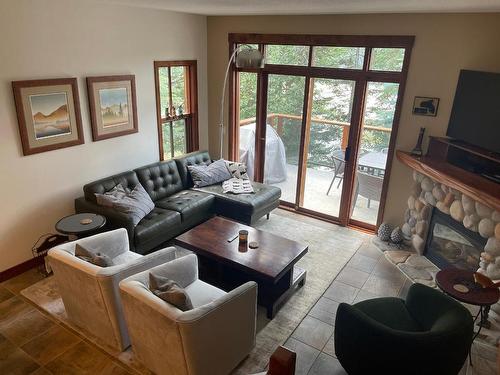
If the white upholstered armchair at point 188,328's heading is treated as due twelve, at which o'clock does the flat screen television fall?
The flat screen television is roughly at 1 o'clock from the white upholstered armchair.

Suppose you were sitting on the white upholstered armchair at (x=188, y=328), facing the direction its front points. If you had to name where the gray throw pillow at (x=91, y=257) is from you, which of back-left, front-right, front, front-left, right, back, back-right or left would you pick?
left

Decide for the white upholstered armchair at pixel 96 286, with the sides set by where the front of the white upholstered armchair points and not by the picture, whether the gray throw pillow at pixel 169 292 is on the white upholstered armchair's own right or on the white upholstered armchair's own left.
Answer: on the white upholstered armchair's own right

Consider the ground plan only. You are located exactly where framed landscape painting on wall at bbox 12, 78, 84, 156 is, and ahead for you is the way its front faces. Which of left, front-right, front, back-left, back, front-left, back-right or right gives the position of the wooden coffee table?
front

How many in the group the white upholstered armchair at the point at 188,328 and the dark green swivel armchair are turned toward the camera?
0

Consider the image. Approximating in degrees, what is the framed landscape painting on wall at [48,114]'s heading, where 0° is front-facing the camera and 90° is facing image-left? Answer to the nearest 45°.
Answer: approximately 315°

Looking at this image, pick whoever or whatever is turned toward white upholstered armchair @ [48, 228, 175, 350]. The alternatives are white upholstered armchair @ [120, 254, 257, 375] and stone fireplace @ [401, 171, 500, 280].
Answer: the stone fireplace

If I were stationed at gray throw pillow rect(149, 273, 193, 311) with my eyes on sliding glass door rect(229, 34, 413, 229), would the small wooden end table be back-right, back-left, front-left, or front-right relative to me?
front-right

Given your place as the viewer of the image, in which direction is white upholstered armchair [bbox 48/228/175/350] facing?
facing away from the viewer and to the right of the viewer

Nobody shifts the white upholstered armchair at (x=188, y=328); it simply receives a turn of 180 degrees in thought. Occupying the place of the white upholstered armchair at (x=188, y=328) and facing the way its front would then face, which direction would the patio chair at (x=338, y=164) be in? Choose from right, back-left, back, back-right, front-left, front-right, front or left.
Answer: back

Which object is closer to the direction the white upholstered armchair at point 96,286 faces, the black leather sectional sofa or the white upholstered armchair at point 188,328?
the black leather sectional sofa

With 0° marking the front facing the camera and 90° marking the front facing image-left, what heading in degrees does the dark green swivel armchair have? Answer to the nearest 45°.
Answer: approximately 135°

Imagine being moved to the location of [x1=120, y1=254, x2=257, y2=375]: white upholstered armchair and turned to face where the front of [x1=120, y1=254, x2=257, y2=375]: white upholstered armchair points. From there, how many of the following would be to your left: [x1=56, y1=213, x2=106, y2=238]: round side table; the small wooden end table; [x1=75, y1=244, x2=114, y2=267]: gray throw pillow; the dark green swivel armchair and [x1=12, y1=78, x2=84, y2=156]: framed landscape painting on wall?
3

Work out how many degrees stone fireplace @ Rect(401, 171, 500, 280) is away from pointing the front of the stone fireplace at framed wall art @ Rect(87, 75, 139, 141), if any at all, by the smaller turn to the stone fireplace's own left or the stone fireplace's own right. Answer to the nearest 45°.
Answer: approximately 45° to the stone fireplace's own right

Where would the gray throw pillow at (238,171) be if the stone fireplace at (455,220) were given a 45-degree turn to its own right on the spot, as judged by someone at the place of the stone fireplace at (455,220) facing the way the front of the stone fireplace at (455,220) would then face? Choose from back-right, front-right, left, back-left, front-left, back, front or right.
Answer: front

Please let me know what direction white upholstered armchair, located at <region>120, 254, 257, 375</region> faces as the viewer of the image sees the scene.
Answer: facing away from the viewer and to the right of the viewer

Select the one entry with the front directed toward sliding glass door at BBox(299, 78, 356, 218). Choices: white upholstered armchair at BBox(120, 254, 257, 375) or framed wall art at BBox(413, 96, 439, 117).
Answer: the white upholstered armchair

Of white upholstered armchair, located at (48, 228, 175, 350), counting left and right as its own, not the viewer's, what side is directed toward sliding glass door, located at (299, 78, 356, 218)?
front
